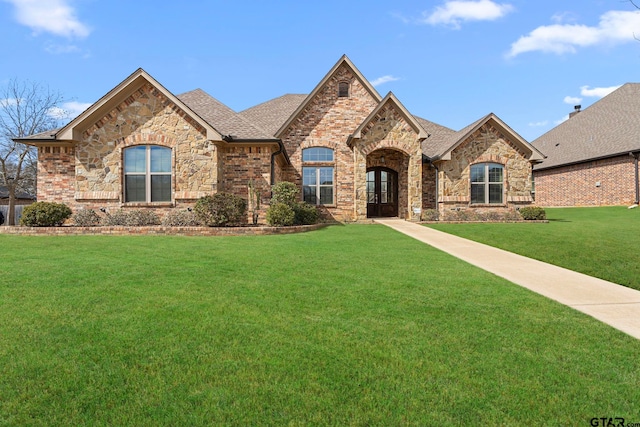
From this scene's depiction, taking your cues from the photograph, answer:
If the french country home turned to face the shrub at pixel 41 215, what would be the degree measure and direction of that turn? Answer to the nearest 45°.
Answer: approximately 45° to its right

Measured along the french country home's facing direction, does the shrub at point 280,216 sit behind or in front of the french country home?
in front

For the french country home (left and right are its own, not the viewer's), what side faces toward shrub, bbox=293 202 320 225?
front

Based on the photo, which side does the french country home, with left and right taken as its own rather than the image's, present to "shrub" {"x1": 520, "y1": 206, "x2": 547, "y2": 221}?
left

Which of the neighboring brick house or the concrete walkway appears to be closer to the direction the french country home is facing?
the concrete walkway

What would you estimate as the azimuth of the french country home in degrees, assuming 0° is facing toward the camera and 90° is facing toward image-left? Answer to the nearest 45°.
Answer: approximately 0°

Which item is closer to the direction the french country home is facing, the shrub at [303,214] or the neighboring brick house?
the shrub

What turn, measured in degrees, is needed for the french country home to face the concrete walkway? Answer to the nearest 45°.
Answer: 0° — it already faces it

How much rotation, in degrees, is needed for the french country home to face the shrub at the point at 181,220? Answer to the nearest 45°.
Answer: approximately 45° to its right

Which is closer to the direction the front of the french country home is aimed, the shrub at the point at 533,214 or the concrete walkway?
the concrete walkway
